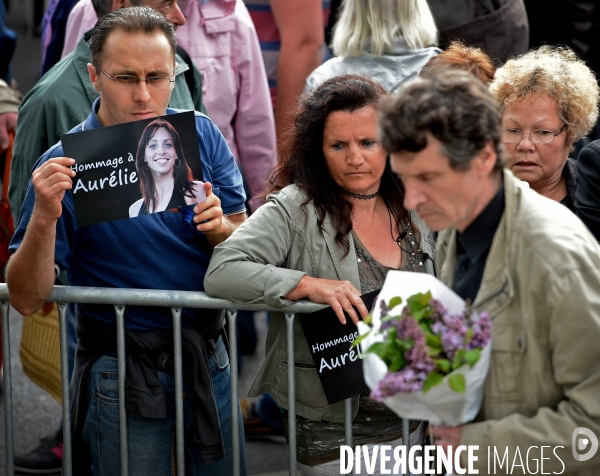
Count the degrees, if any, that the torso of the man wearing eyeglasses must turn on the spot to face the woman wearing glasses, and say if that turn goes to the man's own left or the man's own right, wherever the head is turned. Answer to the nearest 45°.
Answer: approximately 90° to the man's own left

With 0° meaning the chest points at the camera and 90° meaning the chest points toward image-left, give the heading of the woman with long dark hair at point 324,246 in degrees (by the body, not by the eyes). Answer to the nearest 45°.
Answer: approximately 315°

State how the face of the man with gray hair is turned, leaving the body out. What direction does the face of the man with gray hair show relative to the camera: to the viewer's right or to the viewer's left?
to the viewer's left

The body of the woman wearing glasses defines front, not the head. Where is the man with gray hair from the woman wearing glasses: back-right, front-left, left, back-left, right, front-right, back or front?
front-left

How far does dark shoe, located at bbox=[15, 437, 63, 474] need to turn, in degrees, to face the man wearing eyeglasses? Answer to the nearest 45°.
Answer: approximately 90° to its left

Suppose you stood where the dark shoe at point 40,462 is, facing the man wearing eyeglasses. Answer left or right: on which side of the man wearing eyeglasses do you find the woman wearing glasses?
left

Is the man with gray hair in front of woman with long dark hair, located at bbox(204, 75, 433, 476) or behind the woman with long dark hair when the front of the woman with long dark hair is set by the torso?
in front

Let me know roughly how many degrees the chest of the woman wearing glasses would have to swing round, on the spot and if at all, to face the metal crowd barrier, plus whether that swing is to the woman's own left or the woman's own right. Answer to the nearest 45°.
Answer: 0° — they already face it

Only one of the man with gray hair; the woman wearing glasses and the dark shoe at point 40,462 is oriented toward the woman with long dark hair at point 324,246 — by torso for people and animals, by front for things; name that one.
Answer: the woman wearing glasses

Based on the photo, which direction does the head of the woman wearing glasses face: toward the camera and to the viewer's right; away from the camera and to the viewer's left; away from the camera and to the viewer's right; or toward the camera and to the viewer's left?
toward the camera and to the viewer's left
